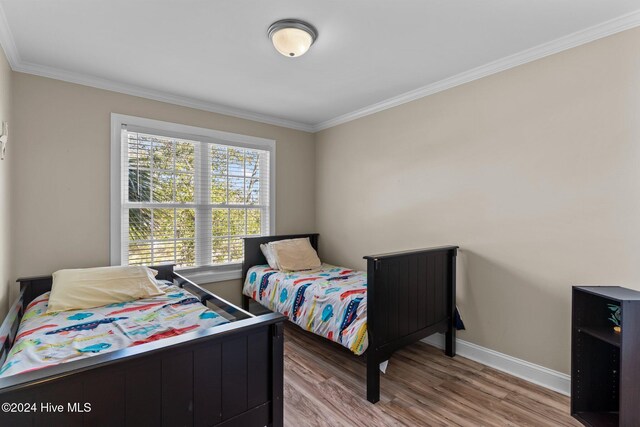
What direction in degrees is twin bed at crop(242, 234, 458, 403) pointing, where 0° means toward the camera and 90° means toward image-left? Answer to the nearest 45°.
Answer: approximately 315°

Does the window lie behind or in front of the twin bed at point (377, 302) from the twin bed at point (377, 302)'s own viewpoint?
behind

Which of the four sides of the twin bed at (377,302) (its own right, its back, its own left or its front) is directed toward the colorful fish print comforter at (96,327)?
right
